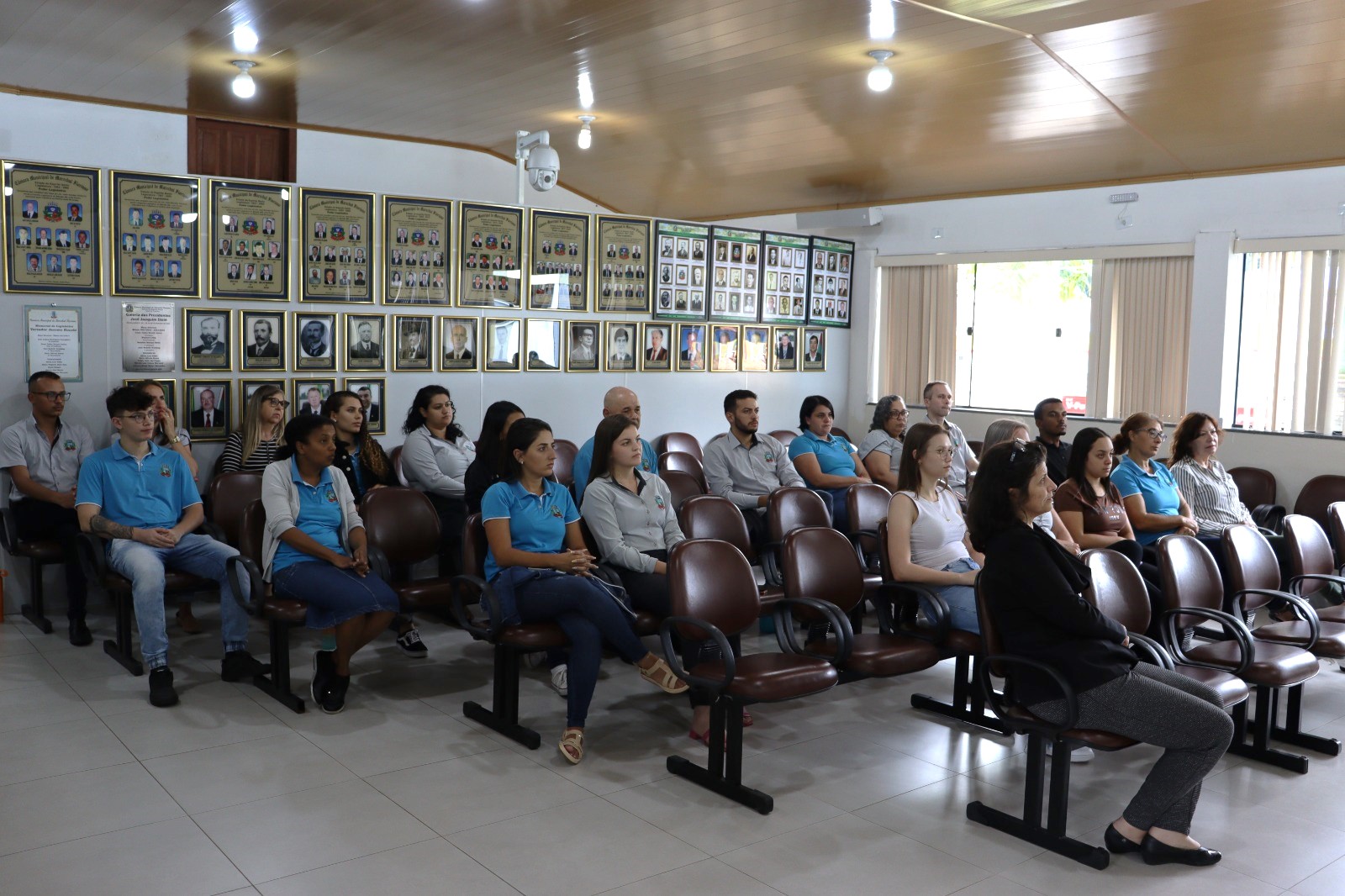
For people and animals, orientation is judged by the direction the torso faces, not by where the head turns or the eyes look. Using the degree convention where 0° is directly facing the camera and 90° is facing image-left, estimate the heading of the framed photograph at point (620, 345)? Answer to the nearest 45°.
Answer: approximately 315°

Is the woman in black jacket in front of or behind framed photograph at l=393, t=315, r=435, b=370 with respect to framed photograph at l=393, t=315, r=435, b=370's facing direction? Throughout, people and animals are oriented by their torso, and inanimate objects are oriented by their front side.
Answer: in front

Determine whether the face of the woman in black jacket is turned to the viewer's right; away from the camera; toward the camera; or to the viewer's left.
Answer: to the viewer's right

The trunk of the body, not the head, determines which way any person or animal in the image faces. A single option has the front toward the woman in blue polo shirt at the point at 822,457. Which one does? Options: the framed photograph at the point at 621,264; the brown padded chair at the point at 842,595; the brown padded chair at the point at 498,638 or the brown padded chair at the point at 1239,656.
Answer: the framed photograph

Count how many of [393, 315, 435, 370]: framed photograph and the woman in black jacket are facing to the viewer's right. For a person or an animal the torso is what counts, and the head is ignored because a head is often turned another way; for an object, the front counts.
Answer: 1

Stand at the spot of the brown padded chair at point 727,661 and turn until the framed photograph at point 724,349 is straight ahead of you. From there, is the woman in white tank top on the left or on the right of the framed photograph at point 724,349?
right

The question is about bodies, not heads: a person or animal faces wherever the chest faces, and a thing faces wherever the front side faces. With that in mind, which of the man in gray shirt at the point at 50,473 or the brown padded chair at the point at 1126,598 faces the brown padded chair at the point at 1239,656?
the man in gray shirt

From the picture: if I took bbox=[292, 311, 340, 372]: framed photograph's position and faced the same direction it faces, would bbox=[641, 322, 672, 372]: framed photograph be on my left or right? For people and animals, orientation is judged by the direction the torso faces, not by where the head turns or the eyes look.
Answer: on my left

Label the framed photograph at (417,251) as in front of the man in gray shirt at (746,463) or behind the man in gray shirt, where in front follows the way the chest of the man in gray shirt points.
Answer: behind

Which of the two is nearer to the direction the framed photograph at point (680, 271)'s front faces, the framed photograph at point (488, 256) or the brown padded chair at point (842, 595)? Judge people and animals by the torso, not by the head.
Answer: the brown padded chair
